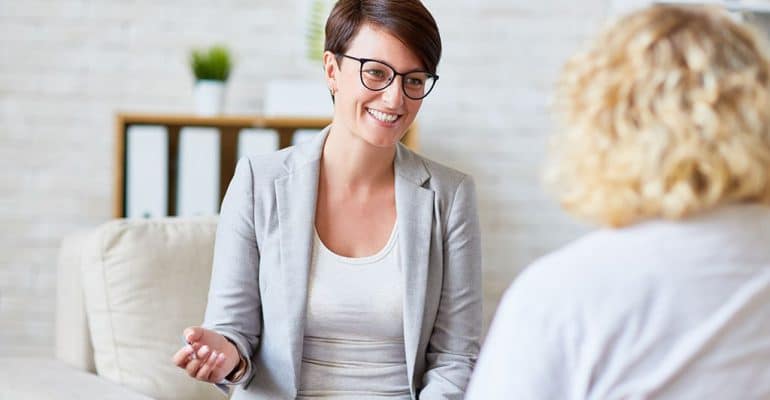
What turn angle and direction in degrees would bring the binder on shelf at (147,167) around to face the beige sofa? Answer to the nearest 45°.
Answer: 0° — it already faces it

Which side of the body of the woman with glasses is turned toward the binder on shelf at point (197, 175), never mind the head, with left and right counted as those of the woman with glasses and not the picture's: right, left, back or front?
back

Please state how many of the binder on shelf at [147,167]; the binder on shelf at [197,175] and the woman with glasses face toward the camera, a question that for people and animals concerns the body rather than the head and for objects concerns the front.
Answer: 3

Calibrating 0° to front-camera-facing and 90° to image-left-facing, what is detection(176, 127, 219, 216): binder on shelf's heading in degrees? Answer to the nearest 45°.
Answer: approximately 0°

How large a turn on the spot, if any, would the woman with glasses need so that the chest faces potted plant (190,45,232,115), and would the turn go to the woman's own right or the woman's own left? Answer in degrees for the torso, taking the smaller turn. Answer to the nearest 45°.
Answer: approximately 180°
